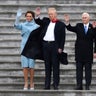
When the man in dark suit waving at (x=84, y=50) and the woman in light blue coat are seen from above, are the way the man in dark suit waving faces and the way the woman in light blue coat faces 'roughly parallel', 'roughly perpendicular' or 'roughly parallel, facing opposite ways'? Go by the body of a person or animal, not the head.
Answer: roughly parallel

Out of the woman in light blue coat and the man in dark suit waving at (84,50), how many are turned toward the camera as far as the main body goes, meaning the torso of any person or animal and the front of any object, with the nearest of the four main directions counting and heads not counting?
2

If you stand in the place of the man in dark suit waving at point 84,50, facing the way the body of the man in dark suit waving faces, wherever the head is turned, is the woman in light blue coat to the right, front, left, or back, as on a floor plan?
right

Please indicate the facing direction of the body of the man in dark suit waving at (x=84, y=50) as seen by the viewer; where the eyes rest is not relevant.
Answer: toward the camera

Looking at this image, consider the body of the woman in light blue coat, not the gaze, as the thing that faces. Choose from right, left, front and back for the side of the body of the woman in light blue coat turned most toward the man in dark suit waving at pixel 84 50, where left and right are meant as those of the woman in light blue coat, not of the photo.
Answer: left

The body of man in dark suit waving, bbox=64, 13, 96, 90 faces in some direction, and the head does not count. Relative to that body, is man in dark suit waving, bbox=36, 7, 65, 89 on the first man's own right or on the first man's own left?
on the first man's own right

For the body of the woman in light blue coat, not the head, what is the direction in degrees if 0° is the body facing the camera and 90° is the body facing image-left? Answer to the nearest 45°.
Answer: approximately 0°
